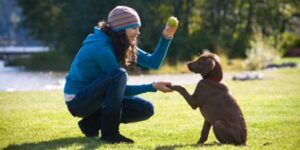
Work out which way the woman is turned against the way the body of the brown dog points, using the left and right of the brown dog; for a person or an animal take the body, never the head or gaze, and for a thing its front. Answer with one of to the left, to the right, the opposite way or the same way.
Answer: the opposite way

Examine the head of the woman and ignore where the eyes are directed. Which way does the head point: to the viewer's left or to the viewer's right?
to the viewer's right

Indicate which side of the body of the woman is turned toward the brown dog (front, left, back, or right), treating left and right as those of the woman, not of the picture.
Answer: front

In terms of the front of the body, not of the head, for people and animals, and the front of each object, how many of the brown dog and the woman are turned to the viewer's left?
1

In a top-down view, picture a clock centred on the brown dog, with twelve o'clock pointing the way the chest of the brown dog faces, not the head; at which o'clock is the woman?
The woman is roughly at 12 o'clock from the brown dog.

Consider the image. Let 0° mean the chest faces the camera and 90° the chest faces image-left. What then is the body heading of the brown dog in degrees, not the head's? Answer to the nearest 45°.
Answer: approximately 90°

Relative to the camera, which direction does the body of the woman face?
to the viewer's right
